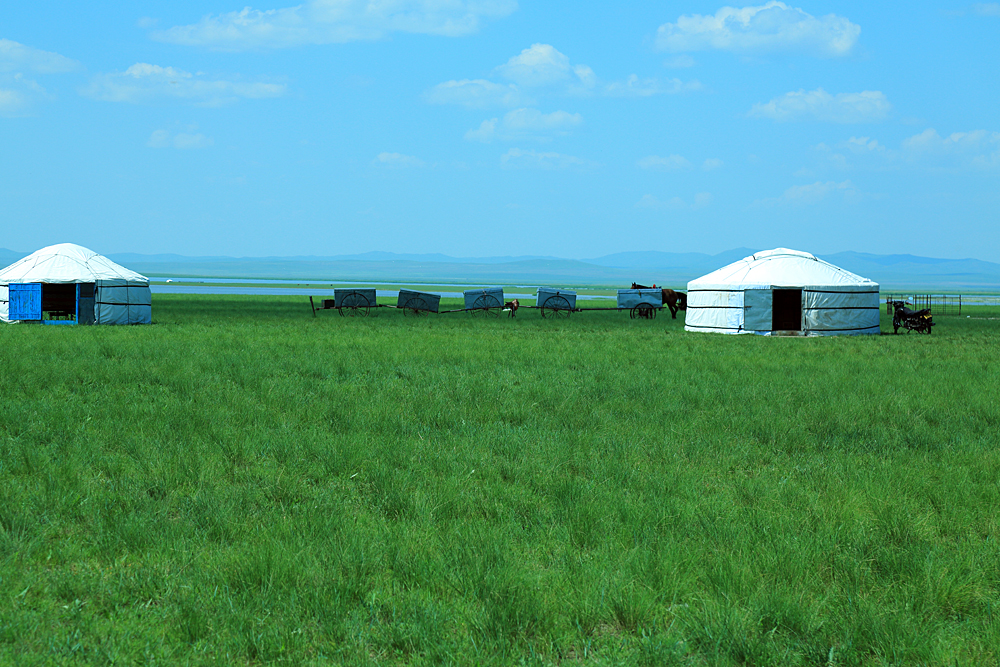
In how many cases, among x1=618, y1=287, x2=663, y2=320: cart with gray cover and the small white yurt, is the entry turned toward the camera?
1

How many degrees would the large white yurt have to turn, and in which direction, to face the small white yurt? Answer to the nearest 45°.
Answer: approximately 90° to its right

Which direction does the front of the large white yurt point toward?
toward the camera

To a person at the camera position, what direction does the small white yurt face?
facing the viewer

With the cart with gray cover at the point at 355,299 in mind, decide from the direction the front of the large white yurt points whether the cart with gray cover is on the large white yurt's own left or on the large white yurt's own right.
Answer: on the large white yurt's own right
